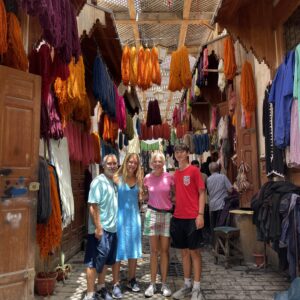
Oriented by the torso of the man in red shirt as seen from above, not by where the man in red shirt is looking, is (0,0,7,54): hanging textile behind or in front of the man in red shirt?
in front

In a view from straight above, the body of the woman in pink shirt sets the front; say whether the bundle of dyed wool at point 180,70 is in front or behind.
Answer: behind

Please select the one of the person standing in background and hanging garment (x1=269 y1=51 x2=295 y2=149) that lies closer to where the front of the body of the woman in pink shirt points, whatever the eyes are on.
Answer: the hanging garment

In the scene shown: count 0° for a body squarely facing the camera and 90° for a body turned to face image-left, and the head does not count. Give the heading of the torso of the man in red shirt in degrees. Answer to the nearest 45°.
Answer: approximately 45°

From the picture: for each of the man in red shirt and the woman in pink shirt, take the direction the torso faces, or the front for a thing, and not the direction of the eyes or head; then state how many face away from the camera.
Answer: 0

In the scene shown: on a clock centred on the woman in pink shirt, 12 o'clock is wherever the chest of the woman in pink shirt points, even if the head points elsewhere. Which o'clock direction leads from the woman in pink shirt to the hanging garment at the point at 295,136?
The hanging garment is roughly at 9 o'clock from the woman in pink shirt.

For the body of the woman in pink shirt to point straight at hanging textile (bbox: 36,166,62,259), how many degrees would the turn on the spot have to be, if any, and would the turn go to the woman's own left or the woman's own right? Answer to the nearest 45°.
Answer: approximately 90° to the woman's own right

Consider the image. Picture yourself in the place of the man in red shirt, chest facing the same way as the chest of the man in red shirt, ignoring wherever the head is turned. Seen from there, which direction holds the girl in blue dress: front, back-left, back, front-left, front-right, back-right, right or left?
front-right

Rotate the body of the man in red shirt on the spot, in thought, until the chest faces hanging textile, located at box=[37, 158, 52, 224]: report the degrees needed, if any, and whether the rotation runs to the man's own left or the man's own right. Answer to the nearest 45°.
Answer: approximately 45° to the man's own right
